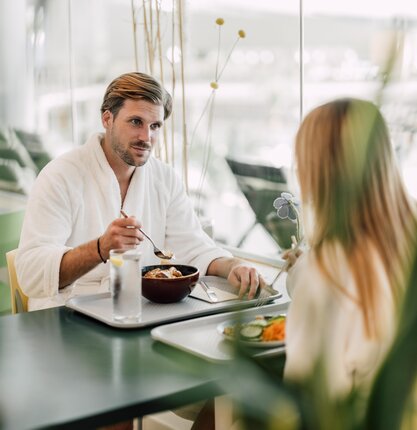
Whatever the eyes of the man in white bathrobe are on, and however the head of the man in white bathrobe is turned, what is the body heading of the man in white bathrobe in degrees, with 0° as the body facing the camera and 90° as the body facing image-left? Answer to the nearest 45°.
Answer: approximately 315°

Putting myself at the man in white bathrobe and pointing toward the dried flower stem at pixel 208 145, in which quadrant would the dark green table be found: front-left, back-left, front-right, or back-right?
back-right

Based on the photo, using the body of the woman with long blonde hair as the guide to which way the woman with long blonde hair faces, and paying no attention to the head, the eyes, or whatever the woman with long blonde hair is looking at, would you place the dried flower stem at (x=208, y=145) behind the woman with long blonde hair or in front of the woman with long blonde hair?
in front

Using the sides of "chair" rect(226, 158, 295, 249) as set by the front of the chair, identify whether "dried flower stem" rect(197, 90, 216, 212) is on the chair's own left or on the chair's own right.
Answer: on the chair's own right

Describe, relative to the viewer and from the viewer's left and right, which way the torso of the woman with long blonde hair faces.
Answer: facing away from the viewer and to the left of the viewer

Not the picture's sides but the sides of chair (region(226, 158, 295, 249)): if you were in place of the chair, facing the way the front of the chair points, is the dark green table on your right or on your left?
on your right

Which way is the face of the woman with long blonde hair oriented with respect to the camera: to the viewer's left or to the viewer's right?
to the viewer's left

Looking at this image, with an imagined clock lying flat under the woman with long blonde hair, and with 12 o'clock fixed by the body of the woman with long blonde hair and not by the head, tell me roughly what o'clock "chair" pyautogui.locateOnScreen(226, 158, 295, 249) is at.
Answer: The chair is roughly at 1 o'clock from the woman with long blonde hair.

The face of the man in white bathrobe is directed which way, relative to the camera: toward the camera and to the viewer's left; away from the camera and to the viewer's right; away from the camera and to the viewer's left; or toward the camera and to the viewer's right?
toward the camera and to the viewer's right
